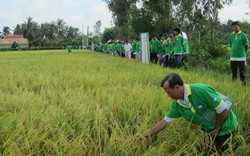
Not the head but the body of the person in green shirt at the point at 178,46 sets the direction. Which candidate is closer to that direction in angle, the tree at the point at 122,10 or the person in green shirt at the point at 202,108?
the person in green shirt

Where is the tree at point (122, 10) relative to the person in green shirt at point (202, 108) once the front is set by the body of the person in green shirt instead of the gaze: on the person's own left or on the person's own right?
on the person's own right

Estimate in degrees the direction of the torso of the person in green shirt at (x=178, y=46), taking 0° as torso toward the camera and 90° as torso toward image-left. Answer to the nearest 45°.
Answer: approximately 45°

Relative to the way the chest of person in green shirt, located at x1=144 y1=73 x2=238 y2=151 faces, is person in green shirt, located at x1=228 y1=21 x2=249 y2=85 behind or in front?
behind

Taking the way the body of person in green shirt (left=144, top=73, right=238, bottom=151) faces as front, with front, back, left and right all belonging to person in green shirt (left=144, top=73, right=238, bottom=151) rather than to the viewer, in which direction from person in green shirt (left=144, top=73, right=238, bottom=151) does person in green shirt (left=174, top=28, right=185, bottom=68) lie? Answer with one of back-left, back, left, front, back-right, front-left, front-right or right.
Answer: back-right

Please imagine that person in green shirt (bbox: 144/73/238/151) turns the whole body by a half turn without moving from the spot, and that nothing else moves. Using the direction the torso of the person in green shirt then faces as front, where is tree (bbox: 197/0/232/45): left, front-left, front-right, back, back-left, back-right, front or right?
front-left

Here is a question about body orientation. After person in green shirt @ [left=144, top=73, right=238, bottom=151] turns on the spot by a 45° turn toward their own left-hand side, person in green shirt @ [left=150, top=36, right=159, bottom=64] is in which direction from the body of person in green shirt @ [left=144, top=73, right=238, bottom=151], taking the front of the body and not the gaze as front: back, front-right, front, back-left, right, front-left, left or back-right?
back

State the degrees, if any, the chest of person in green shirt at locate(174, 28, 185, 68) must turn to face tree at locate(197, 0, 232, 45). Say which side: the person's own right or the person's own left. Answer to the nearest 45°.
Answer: approximately 135° to the person's own right

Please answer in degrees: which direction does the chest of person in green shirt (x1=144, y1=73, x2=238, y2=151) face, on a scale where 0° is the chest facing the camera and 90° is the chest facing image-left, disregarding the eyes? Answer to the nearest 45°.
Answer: approximately 45°
